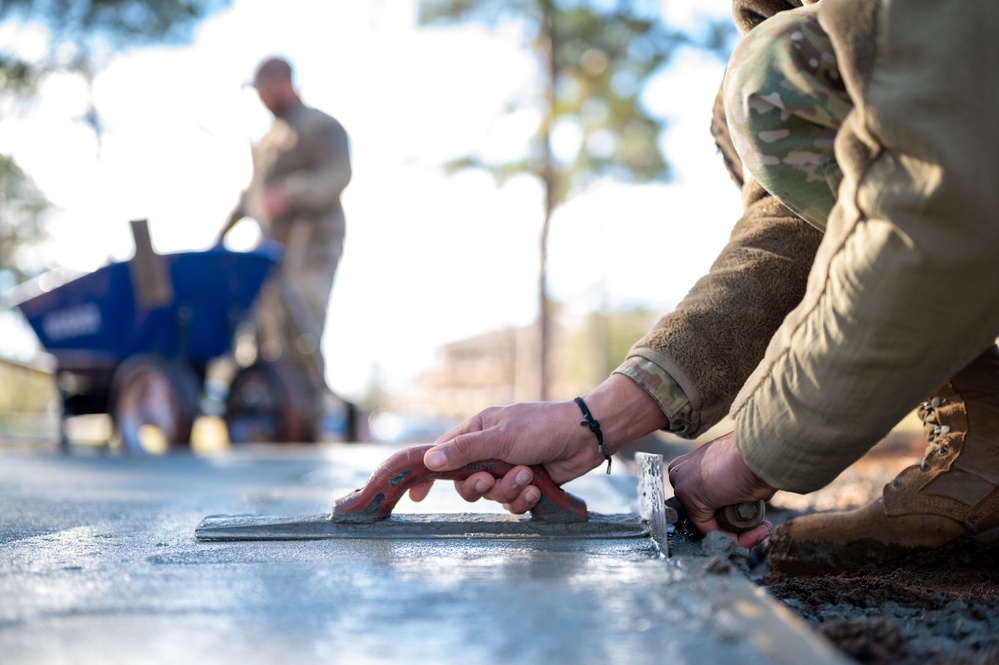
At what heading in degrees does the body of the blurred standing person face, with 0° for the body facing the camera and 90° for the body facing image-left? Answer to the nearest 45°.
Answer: approximately 45°
